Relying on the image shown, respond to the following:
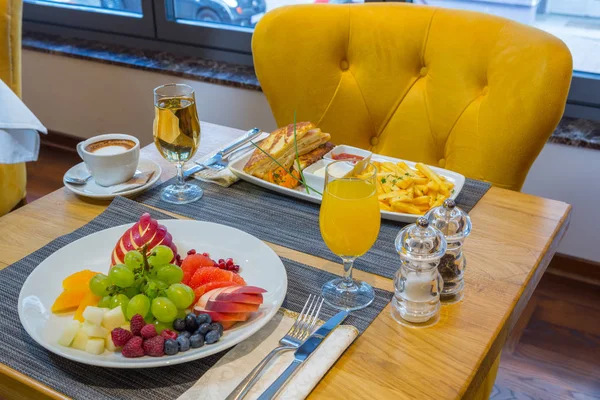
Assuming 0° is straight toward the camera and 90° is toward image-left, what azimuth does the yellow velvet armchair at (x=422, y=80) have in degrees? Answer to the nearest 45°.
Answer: approximately 45°

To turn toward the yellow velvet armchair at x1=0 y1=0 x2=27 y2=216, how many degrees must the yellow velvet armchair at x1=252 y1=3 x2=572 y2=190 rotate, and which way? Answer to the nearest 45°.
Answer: approximately 45° to its right

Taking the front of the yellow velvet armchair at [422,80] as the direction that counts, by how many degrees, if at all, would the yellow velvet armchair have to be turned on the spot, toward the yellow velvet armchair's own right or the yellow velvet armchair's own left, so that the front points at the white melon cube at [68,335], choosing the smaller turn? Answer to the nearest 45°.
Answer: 0° — it already faces it

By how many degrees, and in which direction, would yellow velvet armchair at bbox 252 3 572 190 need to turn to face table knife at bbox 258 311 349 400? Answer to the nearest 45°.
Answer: approximately 45° to its left
